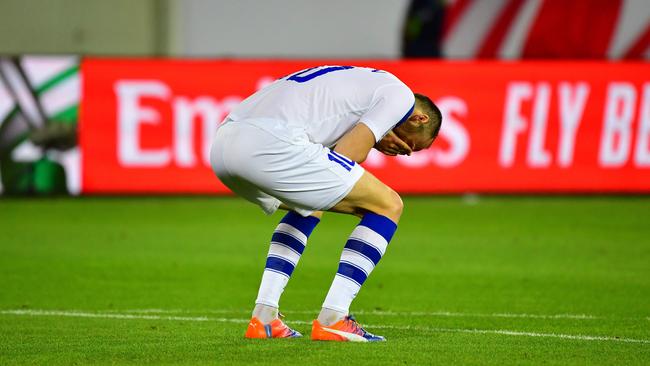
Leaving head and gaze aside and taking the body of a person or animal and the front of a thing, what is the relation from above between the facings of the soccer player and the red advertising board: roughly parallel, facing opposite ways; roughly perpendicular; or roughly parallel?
roughly perpendicular

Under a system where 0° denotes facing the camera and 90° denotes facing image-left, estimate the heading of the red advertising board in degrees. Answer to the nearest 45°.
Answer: approximately 0°

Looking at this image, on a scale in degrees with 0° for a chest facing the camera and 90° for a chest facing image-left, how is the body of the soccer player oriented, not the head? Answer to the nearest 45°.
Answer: approximately 270°

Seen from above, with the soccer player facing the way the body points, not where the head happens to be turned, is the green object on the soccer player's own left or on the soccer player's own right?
on the soccer player's own left

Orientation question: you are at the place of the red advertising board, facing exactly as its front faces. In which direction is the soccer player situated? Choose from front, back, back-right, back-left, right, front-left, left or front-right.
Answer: front

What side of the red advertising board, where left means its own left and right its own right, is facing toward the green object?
right

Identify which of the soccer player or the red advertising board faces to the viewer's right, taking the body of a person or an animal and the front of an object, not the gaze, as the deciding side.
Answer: the soccer player

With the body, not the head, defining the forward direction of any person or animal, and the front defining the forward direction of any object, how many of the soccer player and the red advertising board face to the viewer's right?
1

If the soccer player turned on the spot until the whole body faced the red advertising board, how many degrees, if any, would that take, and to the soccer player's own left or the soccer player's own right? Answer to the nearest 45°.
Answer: approximately 90° to the soccer player's own left

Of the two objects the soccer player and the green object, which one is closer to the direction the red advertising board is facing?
the soccer player
